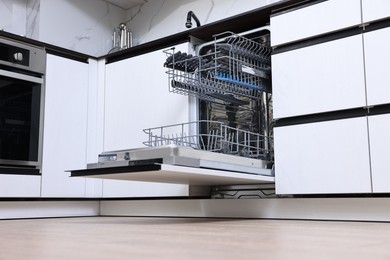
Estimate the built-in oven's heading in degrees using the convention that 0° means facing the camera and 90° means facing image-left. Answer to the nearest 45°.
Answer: approximately 315°

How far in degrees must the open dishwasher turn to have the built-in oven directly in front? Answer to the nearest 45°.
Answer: approximately 45° to its right

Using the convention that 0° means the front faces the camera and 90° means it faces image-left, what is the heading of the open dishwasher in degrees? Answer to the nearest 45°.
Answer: approximately 45°

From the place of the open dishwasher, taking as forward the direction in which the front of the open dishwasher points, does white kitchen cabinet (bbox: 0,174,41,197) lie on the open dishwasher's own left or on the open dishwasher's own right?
on the open dishwasher's own right
